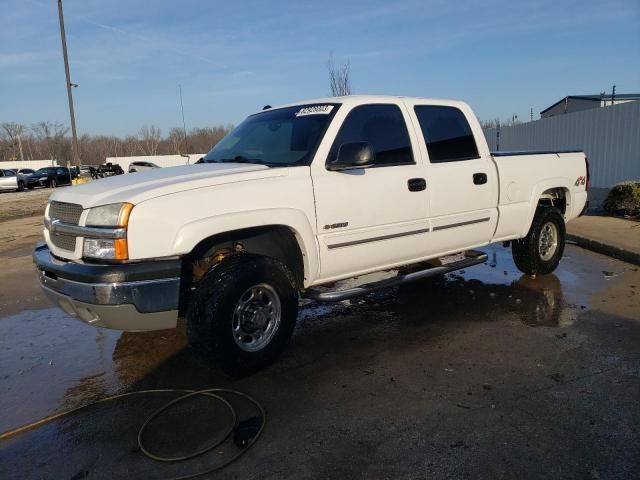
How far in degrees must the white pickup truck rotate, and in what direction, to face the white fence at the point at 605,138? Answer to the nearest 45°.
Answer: approximately 180°

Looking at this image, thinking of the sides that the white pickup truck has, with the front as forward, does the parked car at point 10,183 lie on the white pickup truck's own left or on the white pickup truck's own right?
on the white pickup truck's own right

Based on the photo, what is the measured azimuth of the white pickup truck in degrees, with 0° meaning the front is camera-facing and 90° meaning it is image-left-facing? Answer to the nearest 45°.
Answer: approximately 45°

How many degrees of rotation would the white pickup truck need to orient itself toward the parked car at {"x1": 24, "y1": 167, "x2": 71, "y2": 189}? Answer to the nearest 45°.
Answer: approximately 90° to its right
